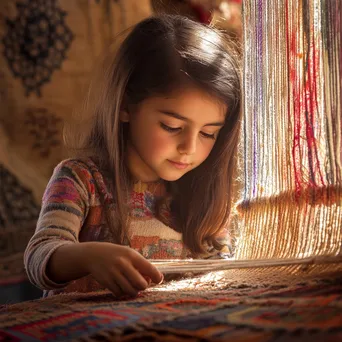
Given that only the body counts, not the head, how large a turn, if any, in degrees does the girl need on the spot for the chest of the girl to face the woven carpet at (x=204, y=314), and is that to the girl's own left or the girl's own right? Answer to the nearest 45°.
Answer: approximately 45° to the girl's own right

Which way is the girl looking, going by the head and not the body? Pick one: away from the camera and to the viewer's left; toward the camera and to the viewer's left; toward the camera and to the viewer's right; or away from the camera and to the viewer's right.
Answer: toward the camera and to the viewer's right

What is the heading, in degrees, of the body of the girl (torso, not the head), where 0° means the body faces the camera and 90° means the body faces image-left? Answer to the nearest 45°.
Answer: approximately 315°
